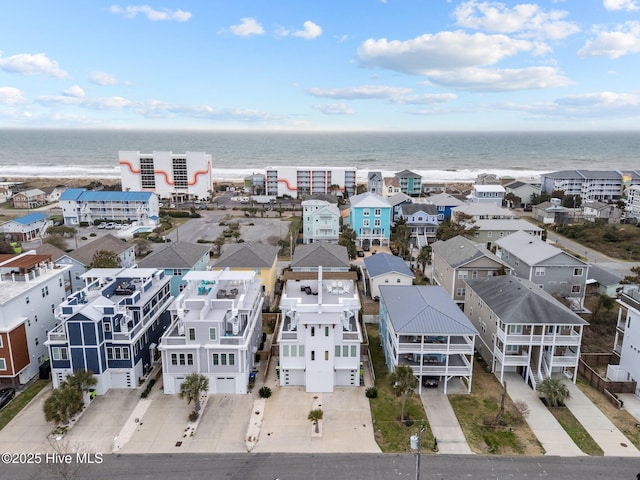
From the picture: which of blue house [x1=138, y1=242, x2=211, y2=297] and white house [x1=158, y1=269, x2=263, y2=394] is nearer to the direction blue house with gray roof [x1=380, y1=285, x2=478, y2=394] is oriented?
the white house

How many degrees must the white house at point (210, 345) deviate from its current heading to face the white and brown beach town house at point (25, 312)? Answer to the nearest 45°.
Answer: approximately 135° to its right

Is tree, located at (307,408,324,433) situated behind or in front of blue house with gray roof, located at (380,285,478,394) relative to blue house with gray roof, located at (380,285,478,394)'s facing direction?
in front

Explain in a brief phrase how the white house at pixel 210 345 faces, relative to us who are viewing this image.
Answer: facing the viewer

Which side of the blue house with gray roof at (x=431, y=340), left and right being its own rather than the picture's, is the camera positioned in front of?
front

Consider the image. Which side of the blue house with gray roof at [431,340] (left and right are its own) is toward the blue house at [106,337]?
right

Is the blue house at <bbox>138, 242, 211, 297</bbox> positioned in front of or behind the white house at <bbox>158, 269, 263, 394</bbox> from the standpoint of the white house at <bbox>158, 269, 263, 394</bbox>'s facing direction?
behind

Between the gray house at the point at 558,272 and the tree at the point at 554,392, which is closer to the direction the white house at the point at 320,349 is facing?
the tree

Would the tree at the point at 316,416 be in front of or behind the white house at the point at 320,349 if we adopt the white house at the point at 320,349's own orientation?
in front

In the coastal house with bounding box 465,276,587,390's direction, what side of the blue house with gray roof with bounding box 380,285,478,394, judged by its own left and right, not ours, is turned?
left

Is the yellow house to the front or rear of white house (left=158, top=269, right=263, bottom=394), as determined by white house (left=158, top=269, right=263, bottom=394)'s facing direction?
to the rear

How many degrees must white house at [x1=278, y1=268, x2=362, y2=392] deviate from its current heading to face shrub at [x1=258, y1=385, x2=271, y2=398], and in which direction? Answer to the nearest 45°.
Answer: approximately 90° to its right

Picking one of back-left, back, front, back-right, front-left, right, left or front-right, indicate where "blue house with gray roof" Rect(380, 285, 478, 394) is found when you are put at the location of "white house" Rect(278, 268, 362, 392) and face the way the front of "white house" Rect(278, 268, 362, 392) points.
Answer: left

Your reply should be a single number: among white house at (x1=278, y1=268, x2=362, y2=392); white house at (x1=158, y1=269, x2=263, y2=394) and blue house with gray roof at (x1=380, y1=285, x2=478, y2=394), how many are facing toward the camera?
3

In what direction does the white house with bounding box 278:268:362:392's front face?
toward the camera

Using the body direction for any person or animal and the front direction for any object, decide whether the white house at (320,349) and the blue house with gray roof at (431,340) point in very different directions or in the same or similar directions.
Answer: same or similar directions

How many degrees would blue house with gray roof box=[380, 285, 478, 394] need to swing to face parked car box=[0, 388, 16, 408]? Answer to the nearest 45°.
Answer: approximately 90° to its right

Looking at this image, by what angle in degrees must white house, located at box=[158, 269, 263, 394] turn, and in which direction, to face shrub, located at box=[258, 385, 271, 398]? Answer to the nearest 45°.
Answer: approximately 45° to its left
